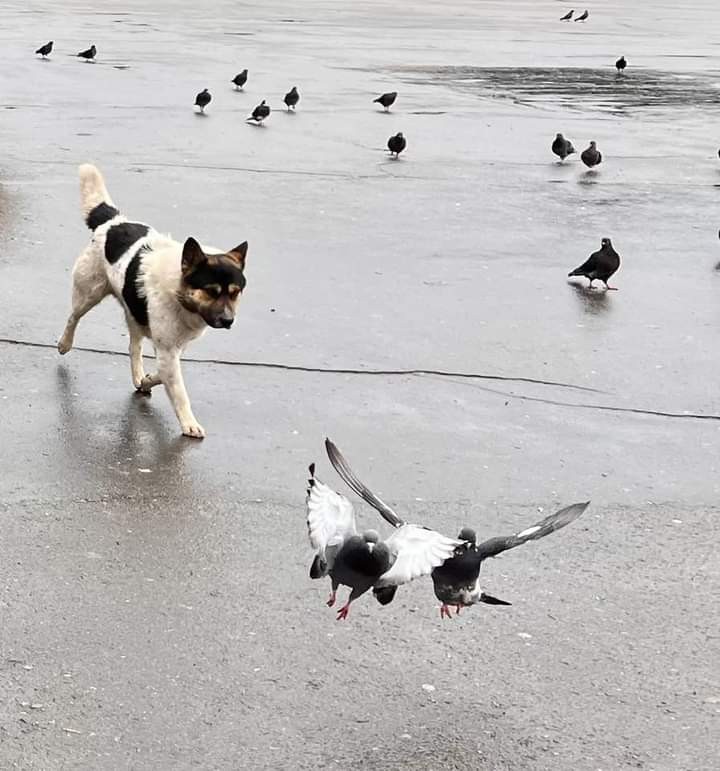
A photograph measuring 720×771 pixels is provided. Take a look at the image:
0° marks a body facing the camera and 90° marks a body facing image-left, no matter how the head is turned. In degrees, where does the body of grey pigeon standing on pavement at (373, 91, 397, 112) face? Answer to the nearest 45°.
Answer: approximately 270°

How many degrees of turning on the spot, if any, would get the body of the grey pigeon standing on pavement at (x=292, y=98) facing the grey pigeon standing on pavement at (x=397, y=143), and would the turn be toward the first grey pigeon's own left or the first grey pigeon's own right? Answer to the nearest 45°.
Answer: approximately 45° to the first grey pigeon's own right

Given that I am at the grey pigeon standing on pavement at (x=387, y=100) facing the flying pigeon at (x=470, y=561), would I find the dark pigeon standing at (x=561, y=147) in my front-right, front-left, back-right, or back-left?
front-left

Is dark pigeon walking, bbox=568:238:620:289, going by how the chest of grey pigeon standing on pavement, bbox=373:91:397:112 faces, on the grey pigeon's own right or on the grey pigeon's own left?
on the grey pigeon's own right

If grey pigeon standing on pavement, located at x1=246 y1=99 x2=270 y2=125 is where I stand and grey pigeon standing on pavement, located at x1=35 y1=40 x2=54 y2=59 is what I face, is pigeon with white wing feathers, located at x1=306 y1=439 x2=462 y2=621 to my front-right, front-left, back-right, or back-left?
back-left

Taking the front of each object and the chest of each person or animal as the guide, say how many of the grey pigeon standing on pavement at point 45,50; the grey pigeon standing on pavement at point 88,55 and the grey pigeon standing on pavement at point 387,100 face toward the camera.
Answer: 0

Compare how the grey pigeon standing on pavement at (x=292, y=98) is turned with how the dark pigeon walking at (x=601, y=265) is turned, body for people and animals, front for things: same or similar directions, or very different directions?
same or similar directions

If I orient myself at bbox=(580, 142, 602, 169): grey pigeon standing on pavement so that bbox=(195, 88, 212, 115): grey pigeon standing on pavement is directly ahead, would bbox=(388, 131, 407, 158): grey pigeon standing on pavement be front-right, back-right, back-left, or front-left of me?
front-left

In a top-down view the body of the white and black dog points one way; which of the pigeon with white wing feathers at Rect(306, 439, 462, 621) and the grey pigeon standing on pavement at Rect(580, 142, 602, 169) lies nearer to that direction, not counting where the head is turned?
the pigeon with white wing feathers

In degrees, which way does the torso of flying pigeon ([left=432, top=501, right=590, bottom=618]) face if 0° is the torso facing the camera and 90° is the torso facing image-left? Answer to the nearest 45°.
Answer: approximately 45°

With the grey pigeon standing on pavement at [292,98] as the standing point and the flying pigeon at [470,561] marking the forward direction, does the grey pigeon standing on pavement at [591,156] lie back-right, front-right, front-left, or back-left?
front-left
